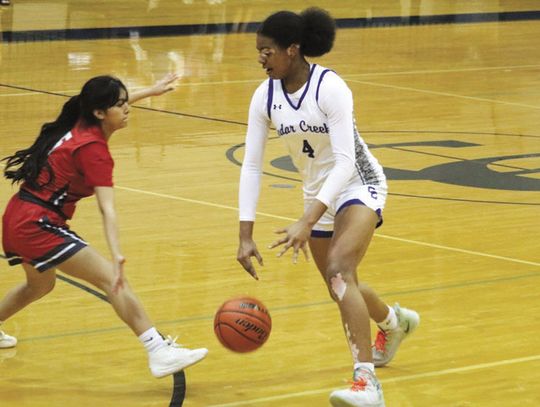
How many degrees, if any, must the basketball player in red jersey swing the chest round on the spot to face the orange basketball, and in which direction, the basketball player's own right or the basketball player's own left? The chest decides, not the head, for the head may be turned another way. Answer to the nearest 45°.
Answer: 0° — they already face it

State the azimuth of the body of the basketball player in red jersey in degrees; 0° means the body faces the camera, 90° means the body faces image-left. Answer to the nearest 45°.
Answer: approximately 270°
